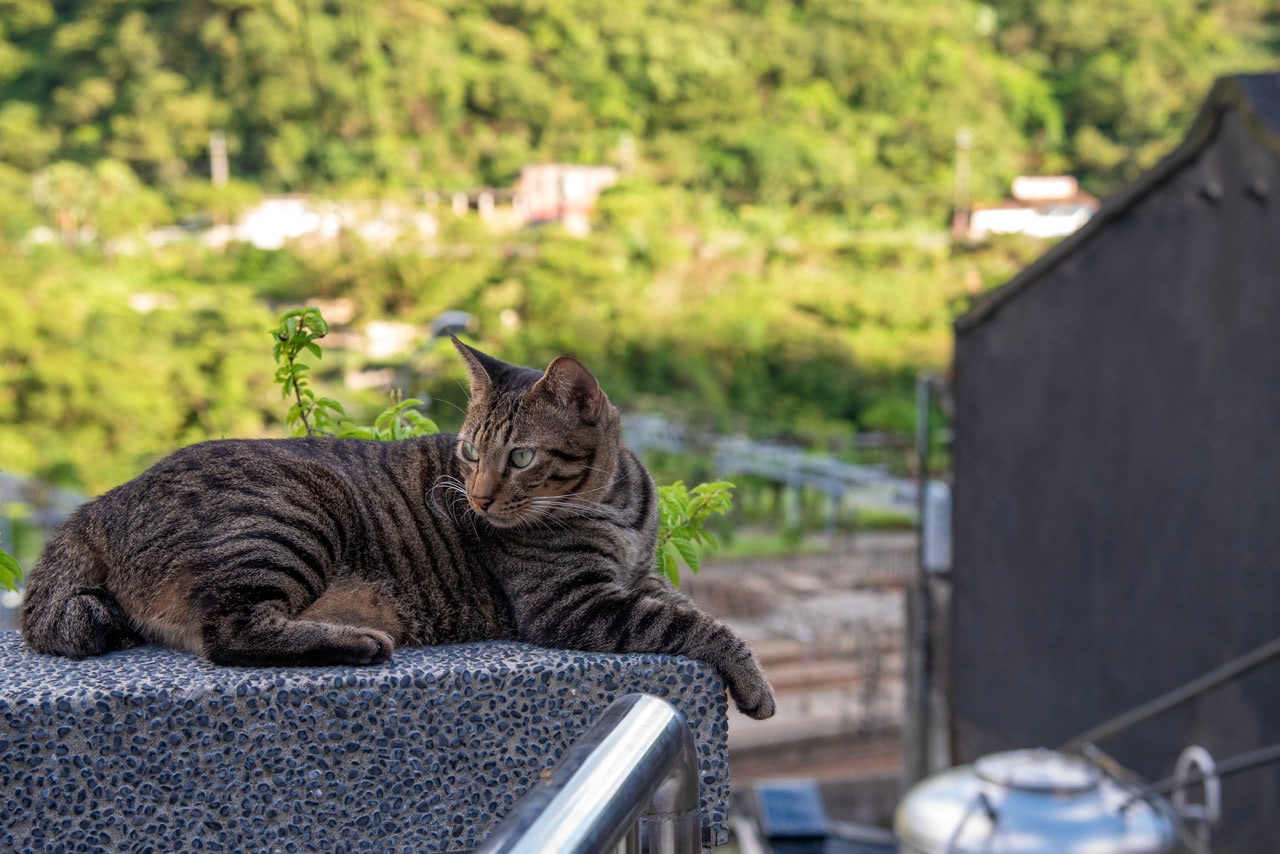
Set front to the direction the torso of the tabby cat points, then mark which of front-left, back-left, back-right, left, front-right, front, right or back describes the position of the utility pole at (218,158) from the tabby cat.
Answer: left

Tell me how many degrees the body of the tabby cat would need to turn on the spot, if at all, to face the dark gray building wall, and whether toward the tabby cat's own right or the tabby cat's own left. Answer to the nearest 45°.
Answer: approximately 45° to the tabby cat's own left

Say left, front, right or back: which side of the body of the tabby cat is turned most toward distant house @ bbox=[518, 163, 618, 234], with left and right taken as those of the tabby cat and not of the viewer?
left

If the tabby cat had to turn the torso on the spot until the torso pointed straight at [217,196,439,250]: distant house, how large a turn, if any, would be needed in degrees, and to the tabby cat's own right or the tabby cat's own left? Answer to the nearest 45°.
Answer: approximately 90° to the tabby cat's own left

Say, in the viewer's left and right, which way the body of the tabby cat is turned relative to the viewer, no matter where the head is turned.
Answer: facing to the right of the viewer

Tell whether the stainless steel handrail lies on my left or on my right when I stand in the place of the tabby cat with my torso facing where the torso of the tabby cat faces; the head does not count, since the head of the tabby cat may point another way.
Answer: on my right

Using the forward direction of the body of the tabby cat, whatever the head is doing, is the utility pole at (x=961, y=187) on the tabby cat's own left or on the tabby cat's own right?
on the tabby cat's own left

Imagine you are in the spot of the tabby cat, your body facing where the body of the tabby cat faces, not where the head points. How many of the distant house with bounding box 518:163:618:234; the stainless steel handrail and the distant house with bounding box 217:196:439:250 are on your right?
1

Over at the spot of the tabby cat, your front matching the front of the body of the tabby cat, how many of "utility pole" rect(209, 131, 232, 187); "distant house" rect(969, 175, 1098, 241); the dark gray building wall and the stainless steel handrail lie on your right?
1
